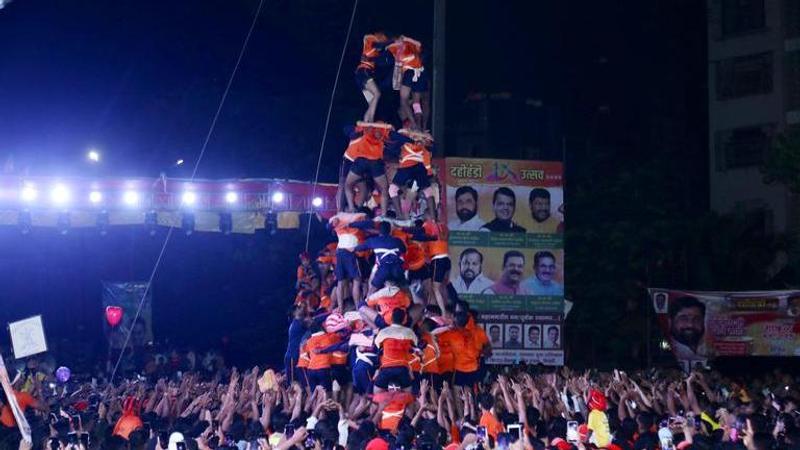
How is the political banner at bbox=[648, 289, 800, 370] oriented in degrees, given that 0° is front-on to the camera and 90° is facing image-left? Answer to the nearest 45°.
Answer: approximately 0°

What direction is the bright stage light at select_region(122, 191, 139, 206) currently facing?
toward the camera

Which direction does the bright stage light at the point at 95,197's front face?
toward the camera

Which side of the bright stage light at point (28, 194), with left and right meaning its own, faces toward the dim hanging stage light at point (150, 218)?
left

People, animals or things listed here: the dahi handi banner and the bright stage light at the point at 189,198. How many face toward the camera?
2

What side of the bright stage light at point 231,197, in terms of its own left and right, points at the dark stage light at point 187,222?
right
